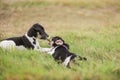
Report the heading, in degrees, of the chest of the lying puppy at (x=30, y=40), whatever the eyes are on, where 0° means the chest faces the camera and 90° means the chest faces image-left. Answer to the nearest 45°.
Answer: approximately 270°

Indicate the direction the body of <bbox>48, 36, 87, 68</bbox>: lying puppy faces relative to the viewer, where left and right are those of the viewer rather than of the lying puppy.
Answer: facing away from the viewer and to the left of the viewer
